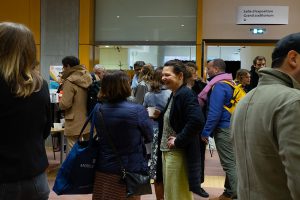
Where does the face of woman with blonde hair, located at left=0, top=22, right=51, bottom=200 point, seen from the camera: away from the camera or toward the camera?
away from the camera

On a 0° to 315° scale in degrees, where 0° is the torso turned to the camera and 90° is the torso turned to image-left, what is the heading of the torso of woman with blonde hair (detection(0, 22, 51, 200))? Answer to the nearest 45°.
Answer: approximately 180°

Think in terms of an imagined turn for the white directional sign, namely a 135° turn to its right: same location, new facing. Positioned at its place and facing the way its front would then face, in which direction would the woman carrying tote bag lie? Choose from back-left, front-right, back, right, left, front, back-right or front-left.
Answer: back-left

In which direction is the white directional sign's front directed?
toward the camera

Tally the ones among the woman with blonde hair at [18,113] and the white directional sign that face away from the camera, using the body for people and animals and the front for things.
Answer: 1

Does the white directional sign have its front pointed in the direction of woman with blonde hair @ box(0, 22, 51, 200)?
yes

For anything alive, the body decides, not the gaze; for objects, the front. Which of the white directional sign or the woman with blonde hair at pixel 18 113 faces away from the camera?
the woman with blonde hair

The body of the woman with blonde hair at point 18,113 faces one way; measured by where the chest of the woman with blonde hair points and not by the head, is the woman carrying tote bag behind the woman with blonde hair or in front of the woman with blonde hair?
in front

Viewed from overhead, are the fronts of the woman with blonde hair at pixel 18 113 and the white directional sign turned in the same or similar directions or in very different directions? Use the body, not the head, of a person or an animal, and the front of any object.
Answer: very different directions
